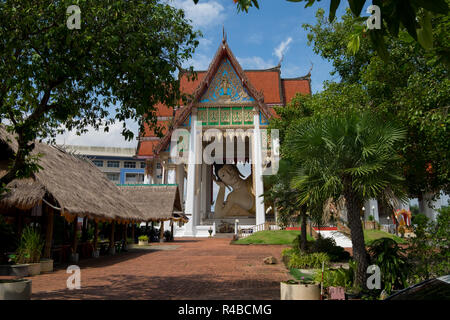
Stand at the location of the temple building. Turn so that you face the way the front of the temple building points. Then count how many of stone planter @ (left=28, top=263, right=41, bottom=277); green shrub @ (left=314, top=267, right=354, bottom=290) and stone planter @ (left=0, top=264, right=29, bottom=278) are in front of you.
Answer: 3

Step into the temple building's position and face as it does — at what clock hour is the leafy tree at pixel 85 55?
The leafy tree is roughly at 12 o'clock from the temple building.

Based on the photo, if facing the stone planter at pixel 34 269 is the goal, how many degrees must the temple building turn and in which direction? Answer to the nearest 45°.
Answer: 0° — it already faces it

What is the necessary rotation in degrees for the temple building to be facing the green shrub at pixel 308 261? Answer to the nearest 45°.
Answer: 0° — it already faces it

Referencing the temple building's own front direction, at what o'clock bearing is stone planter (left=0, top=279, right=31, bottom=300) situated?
The stone planter is roughly at 12 o'clock from the temple building.

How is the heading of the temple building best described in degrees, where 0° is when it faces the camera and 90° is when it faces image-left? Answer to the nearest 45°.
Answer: approximately 0°
